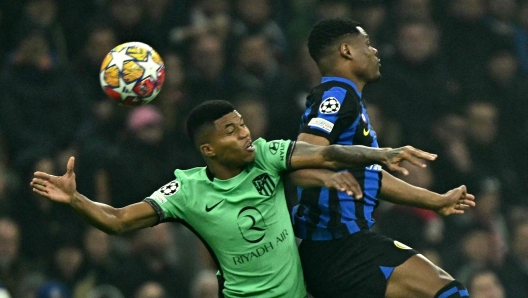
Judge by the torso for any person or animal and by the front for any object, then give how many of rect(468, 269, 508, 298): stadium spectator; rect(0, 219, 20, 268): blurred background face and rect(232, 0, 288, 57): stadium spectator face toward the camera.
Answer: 3

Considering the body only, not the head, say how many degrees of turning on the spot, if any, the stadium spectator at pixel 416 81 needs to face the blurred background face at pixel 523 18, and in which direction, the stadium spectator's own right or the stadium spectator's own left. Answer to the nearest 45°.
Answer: approximately 135° to the stadium spectator's own left

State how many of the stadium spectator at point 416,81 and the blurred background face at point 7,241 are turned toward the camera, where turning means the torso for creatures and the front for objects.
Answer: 2

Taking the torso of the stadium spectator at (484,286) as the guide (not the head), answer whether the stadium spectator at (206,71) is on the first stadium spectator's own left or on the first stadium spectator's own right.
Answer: on the first stadium spectator's own right

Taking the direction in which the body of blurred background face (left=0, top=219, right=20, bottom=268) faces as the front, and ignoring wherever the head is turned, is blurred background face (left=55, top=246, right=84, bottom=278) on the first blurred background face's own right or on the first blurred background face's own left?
on the first blurred background face's own left

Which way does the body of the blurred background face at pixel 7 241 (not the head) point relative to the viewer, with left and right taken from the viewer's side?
facing the viewer

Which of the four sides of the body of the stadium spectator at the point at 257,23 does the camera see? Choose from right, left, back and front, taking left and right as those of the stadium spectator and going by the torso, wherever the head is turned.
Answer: front

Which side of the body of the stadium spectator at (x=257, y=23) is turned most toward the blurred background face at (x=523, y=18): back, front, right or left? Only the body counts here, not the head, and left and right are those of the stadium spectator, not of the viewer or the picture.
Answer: left

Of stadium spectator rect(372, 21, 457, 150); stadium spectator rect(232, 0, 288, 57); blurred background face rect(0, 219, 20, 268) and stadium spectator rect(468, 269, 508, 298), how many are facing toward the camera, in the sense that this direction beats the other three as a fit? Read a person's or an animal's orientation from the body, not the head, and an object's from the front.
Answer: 4

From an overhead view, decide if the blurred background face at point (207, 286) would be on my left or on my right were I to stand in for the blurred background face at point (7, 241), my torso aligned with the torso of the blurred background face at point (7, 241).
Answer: on my left

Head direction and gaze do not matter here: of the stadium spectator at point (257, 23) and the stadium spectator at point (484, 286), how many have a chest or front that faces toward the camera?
2

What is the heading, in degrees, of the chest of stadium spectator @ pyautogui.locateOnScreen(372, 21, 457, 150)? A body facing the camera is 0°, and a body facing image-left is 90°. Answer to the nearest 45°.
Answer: approximately 0°

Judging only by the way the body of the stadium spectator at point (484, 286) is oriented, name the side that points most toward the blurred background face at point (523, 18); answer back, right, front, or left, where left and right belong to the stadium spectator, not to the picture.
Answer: back
